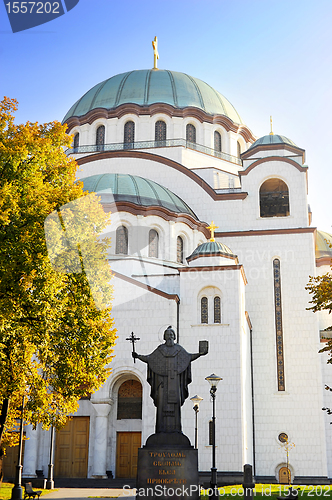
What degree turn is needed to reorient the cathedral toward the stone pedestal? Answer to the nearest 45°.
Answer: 0° — it already faces it

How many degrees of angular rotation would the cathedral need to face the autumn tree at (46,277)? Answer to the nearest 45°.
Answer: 0° — it already faces it

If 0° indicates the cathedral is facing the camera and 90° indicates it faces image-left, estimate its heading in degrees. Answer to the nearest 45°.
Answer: approximately 0°

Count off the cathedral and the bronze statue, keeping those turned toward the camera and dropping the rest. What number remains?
2

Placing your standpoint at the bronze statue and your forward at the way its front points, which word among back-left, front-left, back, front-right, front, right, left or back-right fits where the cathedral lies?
back

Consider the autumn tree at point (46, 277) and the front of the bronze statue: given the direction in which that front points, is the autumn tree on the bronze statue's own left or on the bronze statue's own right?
on the bronze statue's own right

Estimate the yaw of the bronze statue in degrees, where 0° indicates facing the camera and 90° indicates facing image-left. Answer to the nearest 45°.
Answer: approximately 0°

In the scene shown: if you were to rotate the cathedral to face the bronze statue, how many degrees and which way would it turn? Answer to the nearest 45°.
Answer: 0° — it already faces it
